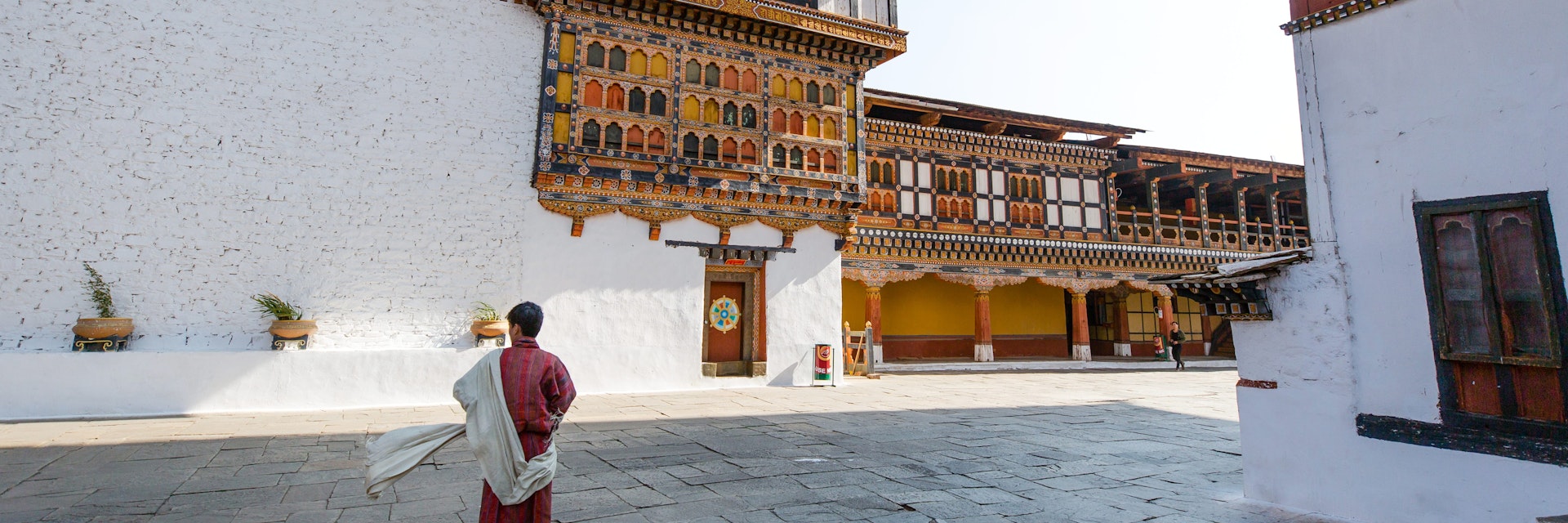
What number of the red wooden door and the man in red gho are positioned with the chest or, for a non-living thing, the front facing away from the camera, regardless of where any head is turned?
1

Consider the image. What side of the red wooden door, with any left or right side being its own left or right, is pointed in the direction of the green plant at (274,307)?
right

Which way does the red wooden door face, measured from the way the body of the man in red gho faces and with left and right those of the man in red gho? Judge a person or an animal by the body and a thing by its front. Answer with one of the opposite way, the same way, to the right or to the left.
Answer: the opposite way

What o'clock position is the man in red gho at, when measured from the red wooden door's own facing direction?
The man in red gho is roughly at 12 o'clock from the red wooden door.

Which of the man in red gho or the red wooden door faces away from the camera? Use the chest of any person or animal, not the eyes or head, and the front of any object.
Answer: the man in red gho

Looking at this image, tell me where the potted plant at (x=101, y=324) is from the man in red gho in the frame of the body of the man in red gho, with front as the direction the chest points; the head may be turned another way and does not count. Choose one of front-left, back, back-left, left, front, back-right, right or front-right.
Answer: front-left

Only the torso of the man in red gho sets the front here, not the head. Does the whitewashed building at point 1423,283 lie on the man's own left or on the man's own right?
on the man's own right

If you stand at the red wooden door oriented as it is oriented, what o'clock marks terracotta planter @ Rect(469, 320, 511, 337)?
The terracotta planter is roughly at 2 o'clock from the red wooden door.

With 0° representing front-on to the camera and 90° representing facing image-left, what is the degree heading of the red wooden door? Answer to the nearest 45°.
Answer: approximately 0°

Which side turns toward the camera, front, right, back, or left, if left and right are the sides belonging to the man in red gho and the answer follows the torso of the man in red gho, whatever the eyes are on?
back

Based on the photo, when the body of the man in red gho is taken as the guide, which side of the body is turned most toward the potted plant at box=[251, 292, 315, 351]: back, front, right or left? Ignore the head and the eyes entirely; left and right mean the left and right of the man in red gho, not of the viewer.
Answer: front

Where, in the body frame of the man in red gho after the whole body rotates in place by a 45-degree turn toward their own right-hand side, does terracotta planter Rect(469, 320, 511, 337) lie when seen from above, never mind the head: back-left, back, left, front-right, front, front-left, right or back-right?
front-left

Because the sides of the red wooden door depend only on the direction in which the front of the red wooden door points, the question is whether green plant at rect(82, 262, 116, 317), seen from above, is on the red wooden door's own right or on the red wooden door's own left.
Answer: on the red wooden door's own right
